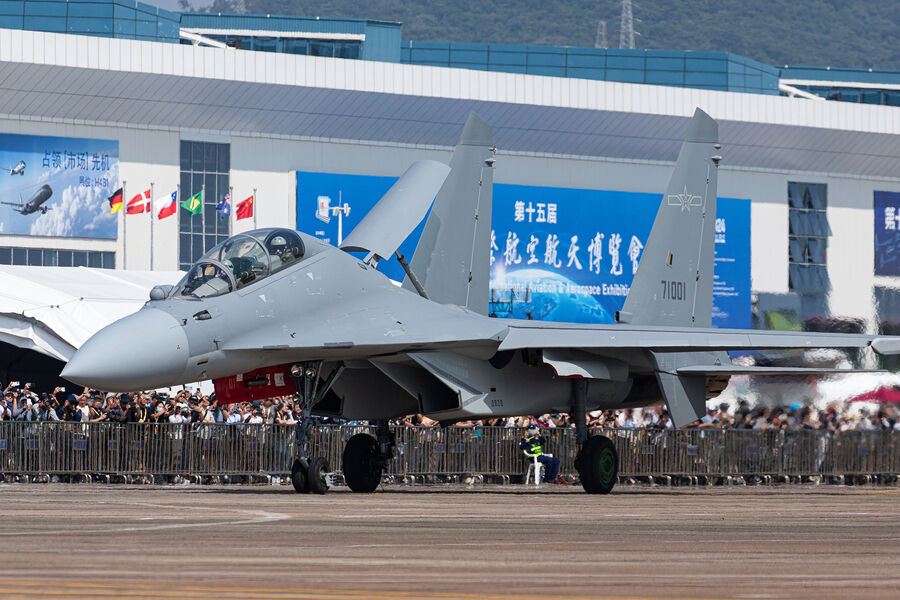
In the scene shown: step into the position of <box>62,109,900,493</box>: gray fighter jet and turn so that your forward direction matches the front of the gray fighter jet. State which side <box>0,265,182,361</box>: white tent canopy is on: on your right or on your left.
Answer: on your right

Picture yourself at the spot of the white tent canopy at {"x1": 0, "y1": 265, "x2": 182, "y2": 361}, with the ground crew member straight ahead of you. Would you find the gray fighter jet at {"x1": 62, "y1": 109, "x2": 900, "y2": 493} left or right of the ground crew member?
right

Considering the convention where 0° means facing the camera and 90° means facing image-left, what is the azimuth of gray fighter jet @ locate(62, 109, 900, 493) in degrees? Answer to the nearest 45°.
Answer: approximately 45°

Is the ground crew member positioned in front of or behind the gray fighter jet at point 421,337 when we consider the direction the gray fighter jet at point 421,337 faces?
behind
